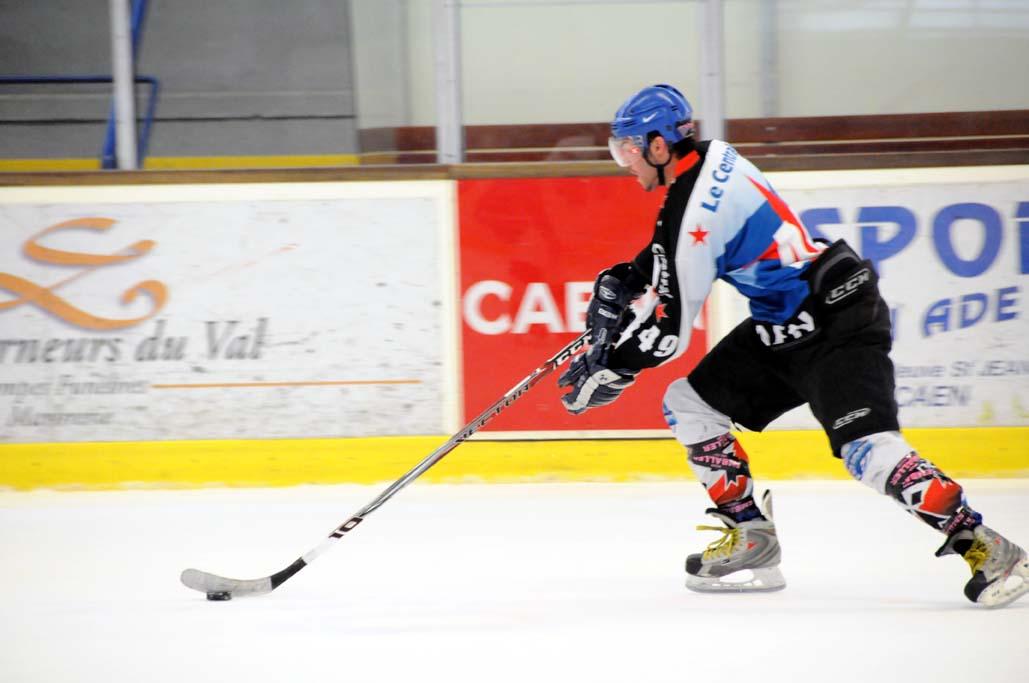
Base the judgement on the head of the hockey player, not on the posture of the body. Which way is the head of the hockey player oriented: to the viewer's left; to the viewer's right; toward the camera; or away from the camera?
to the viewer's left

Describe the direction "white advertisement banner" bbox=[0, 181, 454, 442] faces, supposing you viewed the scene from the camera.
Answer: facing the viewer

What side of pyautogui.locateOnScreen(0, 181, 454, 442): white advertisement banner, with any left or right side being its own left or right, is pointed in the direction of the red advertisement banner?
left

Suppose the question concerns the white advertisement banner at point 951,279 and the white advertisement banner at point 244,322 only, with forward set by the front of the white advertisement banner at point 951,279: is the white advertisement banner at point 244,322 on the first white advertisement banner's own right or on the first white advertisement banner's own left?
on the first white advertisement banner's own right

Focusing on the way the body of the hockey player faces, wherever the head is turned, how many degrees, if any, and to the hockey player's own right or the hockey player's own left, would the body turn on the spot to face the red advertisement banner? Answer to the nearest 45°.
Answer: approximately 45° to the hockey player's own right

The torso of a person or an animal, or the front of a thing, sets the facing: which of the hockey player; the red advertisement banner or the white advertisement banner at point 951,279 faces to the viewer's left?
the hockey player

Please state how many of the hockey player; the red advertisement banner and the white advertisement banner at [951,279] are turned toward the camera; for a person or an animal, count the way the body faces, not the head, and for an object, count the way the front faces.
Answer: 2

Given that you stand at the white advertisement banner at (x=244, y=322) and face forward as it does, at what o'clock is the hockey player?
The hockey player is roughly at 11 o'clock from the white advertisement banner.

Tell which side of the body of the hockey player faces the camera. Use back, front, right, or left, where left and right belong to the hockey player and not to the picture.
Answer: left

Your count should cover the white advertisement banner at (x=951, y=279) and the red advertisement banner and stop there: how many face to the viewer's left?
0

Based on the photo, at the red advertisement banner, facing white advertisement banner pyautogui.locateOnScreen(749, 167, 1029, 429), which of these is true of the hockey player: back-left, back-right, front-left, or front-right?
front-right

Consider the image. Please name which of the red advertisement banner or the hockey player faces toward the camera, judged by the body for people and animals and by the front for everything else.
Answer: the red advertisement banner

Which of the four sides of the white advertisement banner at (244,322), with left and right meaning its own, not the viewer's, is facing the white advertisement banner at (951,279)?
left

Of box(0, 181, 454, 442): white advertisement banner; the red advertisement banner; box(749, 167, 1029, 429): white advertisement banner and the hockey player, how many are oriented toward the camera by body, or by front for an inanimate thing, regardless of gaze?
3

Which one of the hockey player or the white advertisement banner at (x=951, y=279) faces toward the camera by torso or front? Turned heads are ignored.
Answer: the white advertisement banner

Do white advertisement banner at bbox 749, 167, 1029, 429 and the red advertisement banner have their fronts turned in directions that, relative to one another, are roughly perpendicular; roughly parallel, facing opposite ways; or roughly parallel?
roughly parallel

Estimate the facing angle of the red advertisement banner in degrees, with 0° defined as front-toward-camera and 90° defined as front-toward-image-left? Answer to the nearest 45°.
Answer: approximately 0°

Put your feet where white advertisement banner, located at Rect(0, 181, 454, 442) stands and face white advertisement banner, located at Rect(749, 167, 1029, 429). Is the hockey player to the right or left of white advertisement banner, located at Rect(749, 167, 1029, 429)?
right

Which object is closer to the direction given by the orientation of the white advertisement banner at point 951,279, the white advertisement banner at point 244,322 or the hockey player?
the hockey player

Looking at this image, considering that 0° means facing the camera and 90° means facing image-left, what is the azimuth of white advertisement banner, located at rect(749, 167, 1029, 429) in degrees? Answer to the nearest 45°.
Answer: approximately 0°

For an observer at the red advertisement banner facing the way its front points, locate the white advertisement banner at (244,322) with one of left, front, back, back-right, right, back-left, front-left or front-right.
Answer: right

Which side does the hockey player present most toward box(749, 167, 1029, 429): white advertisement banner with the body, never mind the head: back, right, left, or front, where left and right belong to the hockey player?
right
